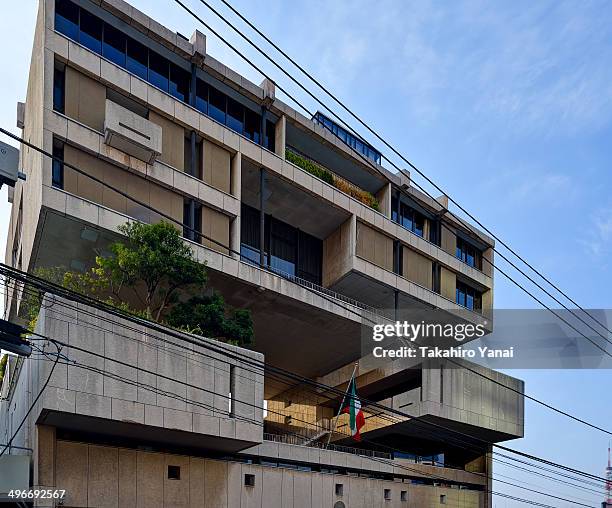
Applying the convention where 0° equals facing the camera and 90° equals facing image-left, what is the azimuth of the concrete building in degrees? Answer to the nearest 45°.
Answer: approximately 315°
